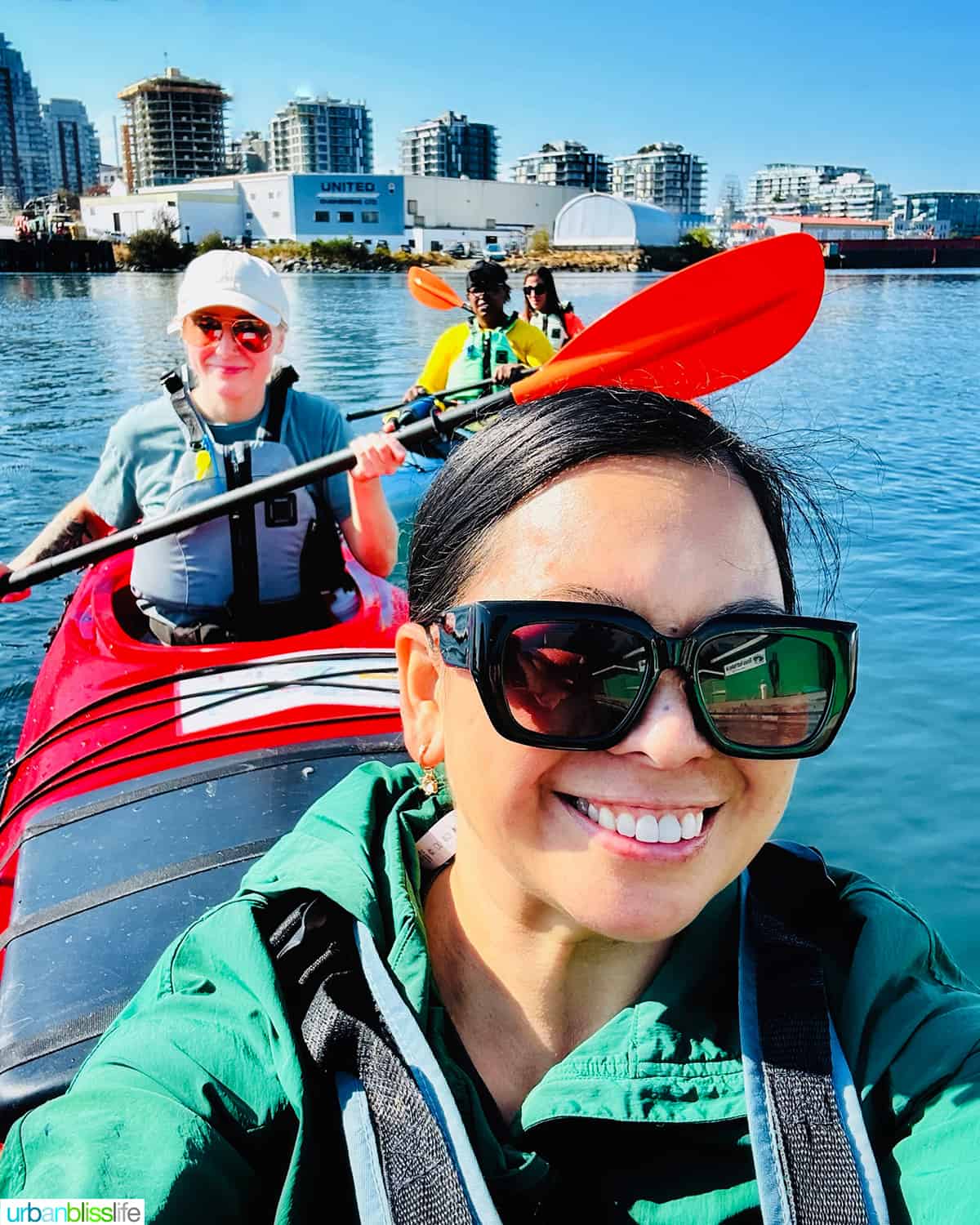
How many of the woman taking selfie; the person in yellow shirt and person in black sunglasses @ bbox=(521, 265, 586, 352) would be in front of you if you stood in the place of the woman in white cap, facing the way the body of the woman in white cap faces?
1

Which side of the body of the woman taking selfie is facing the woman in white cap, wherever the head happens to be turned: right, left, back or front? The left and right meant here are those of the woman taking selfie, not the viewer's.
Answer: back

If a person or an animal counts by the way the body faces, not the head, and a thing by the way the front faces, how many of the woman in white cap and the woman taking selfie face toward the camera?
2

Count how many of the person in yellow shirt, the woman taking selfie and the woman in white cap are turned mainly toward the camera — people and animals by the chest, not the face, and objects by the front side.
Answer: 3

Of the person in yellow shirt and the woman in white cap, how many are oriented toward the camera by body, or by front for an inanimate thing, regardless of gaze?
2

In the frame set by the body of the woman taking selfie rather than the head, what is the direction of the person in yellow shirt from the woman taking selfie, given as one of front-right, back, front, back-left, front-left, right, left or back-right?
back

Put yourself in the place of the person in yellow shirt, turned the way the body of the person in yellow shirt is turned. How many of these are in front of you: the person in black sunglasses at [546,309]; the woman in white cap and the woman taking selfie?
2

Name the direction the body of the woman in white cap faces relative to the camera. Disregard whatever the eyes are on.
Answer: toward the camera

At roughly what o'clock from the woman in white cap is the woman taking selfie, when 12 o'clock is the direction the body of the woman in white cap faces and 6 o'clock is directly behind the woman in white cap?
The woman taking selfie is roughly at 12 o'clock from the woman in white cap.

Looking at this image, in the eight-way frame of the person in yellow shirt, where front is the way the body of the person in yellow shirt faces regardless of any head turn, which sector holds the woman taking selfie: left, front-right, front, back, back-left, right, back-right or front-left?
front

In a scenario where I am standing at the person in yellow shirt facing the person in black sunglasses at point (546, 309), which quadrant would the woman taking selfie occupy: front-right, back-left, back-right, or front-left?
back-right
